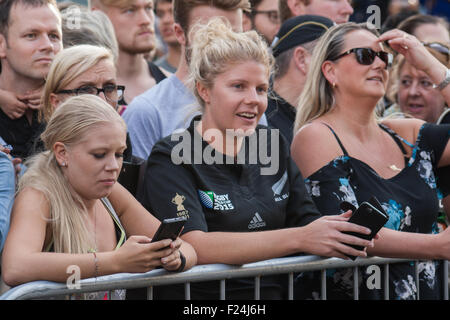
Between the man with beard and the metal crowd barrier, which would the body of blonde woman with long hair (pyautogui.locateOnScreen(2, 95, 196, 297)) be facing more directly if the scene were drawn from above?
the metal crowd barrier

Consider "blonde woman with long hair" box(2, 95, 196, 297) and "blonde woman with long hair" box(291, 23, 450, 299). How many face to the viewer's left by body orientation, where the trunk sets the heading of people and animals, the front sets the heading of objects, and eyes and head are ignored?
0

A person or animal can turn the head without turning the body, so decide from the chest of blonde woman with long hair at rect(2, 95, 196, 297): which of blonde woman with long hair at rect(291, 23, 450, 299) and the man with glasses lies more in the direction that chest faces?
the blonde woman with long hair

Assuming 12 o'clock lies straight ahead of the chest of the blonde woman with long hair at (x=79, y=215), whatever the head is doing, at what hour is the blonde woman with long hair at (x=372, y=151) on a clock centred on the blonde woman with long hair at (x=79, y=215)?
the blonde woman with long hair at (x=372, y=151) is roughly at 10 o'clock from the blonde woman with long hair at (x=79, y=215).

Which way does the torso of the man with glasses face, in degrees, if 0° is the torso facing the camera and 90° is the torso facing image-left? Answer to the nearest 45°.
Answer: approximately 315°

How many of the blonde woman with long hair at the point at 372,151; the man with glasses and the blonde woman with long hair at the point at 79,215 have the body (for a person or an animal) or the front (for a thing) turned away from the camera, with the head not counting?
0

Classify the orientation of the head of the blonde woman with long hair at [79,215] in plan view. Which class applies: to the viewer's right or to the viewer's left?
to the viewer's right

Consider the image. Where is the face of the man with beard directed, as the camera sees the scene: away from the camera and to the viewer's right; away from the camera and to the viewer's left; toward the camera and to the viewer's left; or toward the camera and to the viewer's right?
toward the camera and to the viewer's right

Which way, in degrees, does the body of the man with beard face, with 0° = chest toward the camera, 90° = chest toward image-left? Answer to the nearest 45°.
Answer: approximately 315°

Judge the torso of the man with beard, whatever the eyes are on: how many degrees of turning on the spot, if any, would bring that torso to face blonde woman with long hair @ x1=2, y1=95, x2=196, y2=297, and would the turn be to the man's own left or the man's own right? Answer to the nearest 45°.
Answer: approximately 45° to the man's own right

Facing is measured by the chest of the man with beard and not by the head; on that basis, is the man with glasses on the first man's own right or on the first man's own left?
on the first man's own left

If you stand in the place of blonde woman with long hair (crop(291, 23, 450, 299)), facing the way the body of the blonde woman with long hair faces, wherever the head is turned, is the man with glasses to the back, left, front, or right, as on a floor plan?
back

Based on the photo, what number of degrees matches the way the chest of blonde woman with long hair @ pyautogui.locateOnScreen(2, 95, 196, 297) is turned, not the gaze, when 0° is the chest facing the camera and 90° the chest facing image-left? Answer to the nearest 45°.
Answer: approximately 315°

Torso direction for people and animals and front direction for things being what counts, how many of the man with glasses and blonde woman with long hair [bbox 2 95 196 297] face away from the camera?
0

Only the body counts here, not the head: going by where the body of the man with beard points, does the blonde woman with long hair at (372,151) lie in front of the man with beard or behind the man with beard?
in front
